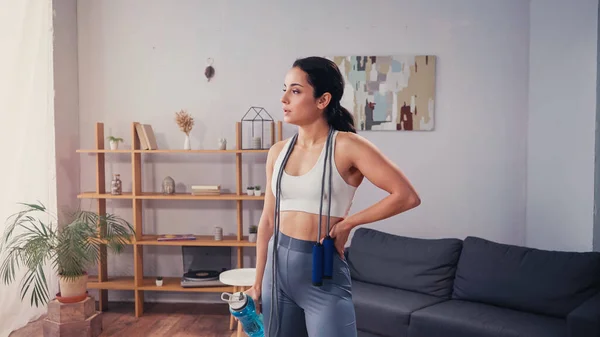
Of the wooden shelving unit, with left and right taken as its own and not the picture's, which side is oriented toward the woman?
front

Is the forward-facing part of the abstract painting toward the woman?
yes

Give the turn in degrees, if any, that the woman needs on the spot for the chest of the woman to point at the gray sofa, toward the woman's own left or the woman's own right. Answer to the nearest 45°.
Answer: approximately 180°

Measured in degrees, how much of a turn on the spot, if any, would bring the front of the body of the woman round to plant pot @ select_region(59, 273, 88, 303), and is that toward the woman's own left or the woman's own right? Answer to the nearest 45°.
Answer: approximately 90° to the woman's own right

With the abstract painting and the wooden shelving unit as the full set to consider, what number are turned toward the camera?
2

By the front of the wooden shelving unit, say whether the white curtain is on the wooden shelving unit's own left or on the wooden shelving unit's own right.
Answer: on the wooden shelving unit's own right

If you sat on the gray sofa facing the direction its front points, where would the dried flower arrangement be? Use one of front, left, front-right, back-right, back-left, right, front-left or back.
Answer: front-right

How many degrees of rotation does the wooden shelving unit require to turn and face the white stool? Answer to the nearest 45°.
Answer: approximately 45° to its left

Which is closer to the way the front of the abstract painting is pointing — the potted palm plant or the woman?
the woman

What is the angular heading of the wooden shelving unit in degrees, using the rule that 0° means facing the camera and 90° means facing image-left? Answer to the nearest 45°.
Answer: approximately 0°
